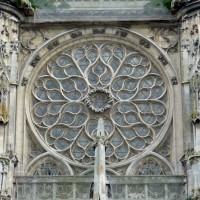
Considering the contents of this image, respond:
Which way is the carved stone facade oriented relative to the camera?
toward the camera
